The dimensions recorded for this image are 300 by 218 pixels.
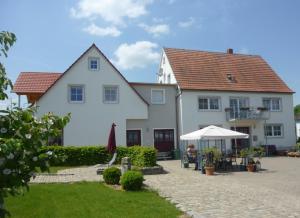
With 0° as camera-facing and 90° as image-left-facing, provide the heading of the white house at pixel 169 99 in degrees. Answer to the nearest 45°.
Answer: approximately 0°

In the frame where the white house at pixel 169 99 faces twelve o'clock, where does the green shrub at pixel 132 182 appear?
The green shrub is roughly at 12 o'clock from the white house.

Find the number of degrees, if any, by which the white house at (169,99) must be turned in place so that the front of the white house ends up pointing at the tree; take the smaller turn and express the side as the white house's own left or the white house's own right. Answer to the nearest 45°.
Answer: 0° — it already faces it

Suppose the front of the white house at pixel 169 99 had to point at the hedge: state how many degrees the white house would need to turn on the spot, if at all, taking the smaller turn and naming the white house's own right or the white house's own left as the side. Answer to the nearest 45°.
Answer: approximately 45° to the white house's own right

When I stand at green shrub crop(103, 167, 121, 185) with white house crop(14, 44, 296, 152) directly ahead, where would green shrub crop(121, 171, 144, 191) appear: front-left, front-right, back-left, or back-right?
back-right
